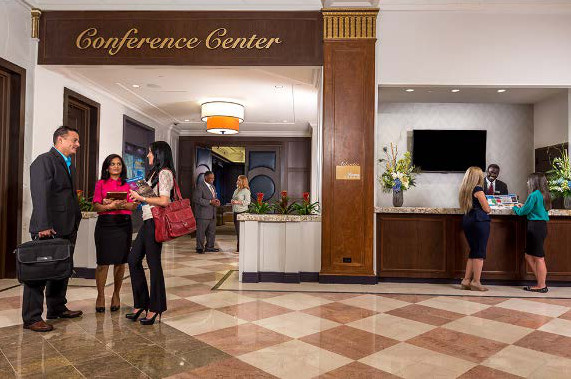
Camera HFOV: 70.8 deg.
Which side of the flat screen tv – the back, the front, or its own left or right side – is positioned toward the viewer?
front

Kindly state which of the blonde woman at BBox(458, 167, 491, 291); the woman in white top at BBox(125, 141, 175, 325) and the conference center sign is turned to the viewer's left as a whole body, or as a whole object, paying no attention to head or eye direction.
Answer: the woman in white top

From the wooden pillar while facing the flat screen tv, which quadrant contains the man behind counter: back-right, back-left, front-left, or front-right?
front-right

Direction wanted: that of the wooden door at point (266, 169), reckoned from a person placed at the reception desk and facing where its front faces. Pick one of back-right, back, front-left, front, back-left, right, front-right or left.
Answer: back-right

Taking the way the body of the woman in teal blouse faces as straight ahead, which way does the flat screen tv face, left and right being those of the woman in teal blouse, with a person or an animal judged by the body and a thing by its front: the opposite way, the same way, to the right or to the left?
to the left

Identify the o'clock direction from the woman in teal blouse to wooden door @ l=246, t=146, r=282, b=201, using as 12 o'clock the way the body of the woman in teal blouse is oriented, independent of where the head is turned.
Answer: The wooden door is roughly at 1 o'clock from the woman in teal blouse.

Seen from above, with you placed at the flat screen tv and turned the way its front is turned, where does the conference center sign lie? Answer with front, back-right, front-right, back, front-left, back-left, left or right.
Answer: front-right

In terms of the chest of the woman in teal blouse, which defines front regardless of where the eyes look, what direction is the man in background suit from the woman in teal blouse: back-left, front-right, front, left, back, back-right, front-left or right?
front

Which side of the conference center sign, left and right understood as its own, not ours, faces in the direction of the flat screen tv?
left

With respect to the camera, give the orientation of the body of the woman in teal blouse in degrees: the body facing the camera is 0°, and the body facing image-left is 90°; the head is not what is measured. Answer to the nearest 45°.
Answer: approximately 90°

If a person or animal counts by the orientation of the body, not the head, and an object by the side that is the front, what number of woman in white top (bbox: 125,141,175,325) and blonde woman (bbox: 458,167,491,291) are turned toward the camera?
0

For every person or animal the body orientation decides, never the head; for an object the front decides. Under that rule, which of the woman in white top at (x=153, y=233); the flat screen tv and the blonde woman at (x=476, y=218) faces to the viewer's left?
the woman in white top

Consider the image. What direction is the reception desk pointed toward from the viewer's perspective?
toward the camera

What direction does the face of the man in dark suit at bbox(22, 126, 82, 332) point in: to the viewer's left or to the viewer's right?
to the viewer's right

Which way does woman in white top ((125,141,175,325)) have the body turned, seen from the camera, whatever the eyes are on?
to the viewer's left

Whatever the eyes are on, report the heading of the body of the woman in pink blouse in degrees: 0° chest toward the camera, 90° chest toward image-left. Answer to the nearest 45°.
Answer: approximately 0°
